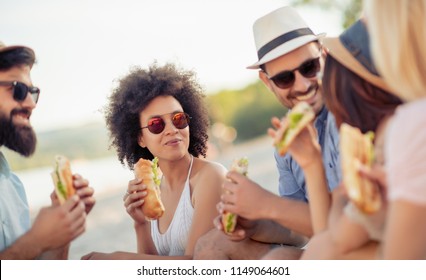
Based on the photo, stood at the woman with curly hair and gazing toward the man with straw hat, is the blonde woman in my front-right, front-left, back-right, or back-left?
front-right

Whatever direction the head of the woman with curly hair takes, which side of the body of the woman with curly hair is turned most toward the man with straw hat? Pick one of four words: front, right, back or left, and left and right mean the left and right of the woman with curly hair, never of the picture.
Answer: left

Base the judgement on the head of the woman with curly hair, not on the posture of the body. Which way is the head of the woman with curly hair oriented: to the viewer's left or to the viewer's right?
to the viewer's right

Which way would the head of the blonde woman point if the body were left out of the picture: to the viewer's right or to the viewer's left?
to the viewer's left

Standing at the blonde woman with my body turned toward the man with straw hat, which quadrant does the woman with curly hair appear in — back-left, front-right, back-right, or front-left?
front-left

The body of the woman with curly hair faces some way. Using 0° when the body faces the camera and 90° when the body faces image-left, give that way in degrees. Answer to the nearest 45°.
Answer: approximately 45°

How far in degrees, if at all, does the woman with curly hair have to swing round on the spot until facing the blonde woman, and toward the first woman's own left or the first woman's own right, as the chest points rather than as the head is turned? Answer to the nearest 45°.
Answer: approximately 45° to the first woman's own left

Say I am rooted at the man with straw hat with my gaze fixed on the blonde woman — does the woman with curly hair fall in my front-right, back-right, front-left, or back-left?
back-right

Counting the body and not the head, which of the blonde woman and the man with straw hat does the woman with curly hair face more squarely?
the blonde woman
